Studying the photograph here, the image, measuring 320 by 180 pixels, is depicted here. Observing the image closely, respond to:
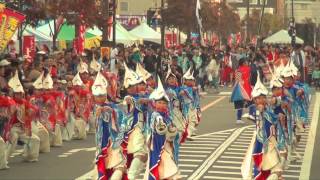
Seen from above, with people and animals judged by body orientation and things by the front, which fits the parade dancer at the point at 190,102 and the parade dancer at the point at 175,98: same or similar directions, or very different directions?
same or similar directions

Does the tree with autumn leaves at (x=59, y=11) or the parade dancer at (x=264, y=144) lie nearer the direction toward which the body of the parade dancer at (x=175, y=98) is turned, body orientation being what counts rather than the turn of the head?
the parade dancer

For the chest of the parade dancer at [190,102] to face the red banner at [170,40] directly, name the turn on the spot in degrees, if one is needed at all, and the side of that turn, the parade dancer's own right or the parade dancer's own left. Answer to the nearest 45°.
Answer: approximately 135° to the parade dancer's own right

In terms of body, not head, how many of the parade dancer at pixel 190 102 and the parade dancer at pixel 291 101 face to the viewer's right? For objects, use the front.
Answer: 0

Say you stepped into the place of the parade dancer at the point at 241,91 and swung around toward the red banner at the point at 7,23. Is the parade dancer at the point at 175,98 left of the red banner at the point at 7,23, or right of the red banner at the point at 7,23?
left

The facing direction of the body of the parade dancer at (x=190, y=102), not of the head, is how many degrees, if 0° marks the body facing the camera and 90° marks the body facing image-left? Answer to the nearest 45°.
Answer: approximately 45°

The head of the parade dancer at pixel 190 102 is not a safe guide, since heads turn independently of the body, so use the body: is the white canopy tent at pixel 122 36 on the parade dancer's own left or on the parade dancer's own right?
on the parade dancer's own right

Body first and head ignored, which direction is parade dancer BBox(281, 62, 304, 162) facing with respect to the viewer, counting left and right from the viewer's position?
facing the viewer and to the left of the viewer

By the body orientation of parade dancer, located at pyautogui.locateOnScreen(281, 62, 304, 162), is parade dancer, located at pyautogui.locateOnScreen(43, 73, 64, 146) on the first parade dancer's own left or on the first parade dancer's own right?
on the first parade dancer's own right

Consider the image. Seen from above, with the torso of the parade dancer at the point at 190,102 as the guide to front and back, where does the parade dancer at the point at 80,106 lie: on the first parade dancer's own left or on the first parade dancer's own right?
on the first parade dancer's own right

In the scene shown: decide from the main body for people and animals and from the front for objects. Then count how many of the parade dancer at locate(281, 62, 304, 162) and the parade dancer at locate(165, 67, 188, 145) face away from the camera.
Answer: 0

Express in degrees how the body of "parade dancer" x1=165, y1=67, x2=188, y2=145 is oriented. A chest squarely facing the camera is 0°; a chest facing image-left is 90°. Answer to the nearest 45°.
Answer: approximately 45°

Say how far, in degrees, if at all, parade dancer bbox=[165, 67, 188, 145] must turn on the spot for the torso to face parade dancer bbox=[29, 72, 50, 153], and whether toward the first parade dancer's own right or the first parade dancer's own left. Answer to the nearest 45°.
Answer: approximately 45° to the first parade dancer's own right

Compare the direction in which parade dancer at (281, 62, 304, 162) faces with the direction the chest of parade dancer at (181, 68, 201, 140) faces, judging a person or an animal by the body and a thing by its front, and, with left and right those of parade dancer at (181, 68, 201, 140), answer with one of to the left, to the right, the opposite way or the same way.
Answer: the same way
